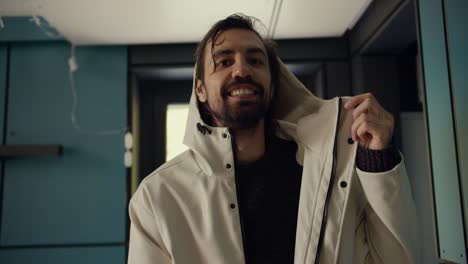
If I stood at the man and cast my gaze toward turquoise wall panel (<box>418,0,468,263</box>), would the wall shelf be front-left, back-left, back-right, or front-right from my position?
back-left

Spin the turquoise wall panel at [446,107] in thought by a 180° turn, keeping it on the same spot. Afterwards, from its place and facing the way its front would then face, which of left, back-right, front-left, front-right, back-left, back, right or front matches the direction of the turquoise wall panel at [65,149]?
back-left

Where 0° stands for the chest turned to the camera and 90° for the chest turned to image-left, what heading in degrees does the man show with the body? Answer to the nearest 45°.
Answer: approximately 0°

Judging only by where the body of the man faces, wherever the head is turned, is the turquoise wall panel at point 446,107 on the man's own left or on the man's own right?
on the man's own left

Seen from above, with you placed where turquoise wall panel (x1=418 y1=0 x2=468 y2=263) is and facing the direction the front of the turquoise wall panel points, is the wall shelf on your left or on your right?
on your right

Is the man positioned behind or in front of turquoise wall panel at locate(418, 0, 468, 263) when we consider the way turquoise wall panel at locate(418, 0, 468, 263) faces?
in front

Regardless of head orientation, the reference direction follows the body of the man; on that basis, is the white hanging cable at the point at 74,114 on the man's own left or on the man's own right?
on the man's own right

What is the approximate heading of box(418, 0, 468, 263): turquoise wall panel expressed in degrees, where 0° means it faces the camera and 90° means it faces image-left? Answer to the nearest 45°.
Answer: approximately 45°

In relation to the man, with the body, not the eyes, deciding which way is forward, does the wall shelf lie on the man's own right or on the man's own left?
on the man's own right

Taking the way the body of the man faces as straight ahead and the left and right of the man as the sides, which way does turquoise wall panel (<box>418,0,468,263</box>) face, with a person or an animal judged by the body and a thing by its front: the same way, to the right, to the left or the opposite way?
to the right

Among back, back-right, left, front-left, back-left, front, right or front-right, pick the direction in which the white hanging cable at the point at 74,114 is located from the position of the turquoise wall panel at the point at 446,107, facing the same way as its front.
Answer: front-right
